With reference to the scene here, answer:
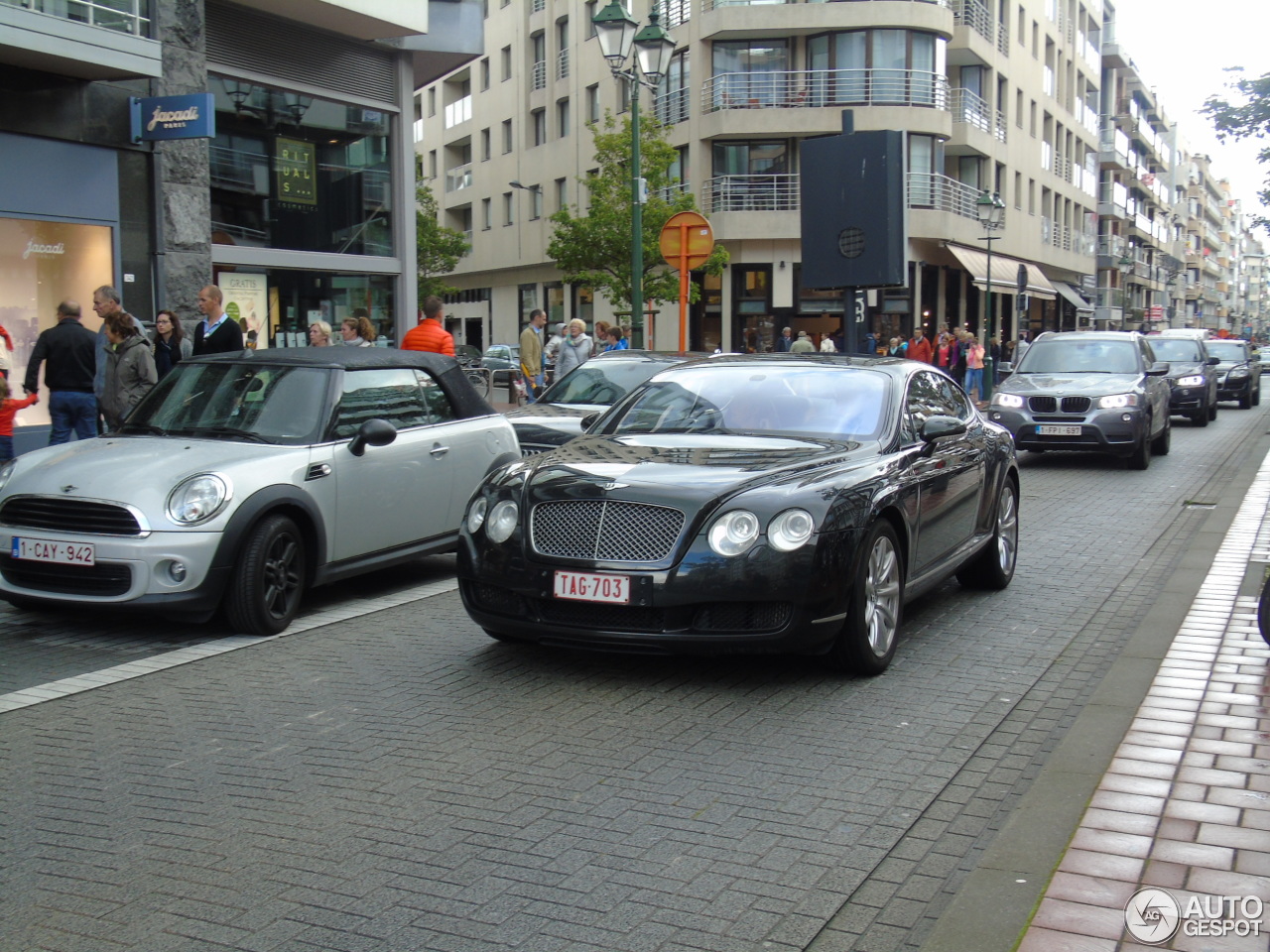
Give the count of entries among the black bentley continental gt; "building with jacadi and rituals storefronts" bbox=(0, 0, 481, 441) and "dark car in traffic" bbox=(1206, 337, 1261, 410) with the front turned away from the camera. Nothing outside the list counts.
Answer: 0

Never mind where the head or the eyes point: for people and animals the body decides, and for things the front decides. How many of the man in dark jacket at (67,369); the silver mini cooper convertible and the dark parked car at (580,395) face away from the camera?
1

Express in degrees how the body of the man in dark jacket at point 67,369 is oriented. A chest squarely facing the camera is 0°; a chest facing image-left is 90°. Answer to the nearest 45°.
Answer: approximately 180°

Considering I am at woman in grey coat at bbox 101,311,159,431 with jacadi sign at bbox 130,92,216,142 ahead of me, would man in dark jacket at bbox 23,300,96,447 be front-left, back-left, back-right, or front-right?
front-left

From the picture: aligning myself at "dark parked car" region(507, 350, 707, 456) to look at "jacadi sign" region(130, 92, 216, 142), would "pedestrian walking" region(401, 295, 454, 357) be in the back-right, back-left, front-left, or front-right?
front-right

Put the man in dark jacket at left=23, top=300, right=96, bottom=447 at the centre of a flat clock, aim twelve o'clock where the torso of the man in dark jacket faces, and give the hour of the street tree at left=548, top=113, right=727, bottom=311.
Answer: The street tree is roughly at 1 o'clock from the man in dark jacket.

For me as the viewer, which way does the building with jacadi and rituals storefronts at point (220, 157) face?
facing the viewer and to the right of the viewer

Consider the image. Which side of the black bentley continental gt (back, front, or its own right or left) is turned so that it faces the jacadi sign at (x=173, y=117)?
right

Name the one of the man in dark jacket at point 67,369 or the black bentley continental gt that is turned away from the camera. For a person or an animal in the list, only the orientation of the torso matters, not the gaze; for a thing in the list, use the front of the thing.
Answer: the man in dark jacket

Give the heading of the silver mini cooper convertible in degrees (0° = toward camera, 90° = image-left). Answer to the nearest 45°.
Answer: approximately 45°

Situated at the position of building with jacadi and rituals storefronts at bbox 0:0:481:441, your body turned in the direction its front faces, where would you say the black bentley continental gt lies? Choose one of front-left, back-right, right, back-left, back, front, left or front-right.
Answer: front-right

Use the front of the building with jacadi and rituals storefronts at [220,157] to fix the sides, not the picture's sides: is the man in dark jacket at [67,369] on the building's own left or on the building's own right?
on the building's own right

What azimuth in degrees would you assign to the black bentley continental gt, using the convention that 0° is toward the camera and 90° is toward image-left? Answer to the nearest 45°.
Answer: approximately 45°

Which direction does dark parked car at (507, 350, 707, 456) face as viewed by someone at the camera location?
facing the viewer and to the left of the viewer

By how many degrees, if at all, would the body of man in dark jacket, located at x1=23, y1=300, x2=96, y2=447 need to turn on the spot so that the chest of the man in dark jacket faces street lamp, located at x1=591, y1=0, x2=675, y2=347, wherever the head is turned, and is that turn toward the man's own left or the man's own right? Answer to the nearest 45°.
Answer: approximately 45° to the man's own right

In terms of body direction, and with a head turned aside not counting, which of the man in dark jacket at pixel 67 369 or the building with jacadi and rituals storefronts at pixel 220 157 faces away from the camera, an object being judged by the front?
the man in dark jacket

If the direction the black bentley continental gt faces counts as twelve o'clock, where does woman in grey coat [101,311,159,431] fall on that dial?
The woman in grey coat is roughly at 3 o'clock from the black bentley continental gt.
